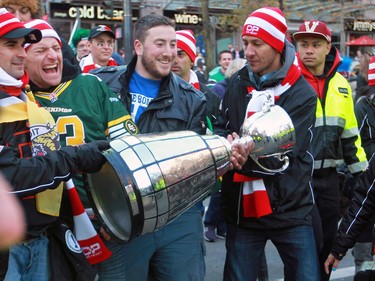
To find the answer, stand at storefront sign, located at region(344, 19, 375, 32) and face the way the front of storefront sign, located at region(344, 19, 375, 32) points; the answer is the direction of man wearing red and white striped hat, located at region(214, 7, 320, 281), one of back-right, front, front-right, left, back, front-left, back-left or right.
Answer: front

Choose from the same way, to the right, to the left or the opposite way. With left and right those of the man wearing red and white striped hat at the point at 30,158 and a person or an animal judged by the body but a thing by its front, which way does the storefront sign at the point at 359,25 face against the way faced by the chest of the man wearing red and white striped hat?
to the right

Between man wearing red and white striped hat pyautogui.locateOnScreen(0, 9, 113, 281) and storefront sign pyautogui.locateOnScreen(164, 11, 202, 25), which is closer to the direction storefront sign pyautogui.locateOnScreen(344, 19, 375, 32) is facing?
the man wearing red and white striped hat

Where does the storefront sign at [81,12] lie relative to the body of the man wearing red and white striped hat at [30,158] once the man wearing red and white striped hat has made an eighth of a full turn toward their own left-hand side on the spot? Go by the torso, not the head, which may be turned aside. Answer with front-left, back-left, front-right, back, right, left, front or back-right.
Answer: left

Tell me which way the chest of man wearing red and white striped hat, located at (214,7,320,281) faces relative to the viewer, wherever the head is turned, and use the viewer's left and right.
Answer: facing the viewer and to the left of the viewer

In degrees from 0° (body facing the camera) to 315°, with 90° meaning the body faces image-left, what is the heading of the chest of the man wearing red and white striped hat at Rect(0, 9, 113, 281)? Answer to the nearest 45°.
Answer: approximately 315°

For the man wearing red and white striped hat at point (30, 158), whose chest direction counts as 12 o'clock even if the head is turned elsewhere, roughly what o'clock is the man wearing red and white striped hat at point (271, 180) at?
the man wearing red and white striped hat at point (271, 180) is roughly at 10 o'clock from the man wearing red and white striped hat at point (30, 158).

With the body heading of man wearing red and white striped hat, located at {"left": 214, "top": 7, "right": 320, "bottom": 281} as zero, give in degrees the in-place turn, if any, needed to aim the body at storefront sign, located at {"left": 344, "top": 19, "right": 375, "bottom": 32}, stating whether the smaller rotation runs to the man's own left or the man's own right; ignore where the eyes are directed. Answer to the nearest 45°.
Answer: approximately 135° to the man's own right

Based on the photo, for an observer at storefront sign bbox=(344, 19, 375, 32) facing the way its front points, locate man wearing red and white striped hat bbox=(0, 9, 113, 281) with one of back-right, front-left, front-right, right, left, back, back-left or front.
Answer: front

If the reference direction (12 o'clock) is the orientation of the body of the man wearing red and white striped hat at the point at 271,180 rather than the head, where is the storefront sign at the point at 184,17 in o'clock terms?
The storefront sign is roughly at 4 o'clock from the man wearing red and white striped hat.

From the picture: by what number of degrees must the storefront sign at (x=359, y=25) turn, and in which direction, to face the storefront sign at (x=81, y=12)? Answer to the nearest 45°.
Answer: approximately 45° to its right

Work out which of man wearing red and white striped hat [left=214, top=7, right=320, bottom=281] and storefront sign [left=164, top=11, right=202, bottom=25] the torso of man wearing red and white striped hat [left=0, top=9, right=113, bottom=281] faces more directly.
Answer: the man wearing red and white striped hat

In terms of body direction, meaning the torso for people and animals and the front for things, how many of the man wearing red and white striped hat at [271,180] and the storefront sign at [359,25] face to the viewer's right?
0

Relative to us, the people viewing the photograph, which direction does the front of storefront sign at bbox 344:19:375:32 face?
facing the viewer
